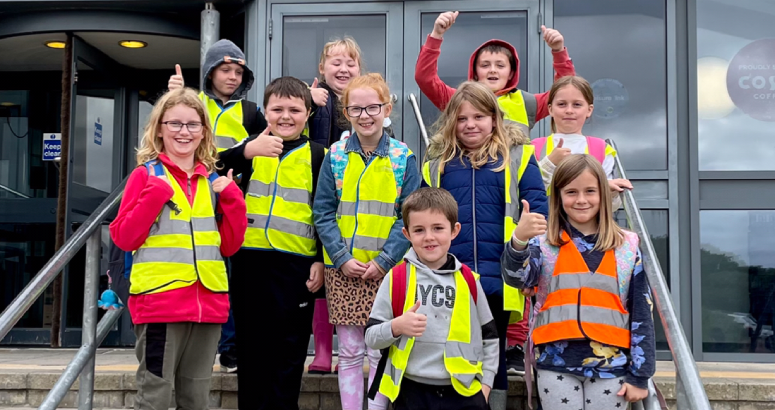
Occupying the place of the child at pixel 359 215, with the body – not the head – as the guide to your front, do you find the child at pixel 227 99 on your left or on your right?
on your right

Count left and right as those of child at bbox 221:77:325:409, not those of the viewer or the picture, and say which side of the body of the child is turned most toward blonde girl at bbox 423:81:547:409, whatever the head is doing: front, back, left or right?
left

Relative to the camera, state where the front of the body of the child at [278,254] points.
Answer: toward the camera

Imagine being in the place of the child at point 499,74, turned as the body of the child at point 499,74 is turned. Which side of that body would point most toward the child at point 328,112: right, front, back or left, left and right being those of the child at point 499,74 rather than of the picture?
right

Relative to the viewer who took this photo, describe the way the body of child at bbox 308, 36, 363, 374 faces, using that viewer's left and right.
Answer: facing the viewer

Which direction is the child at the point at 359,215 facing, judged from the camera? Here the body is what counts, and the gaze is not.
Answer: toward the camera
